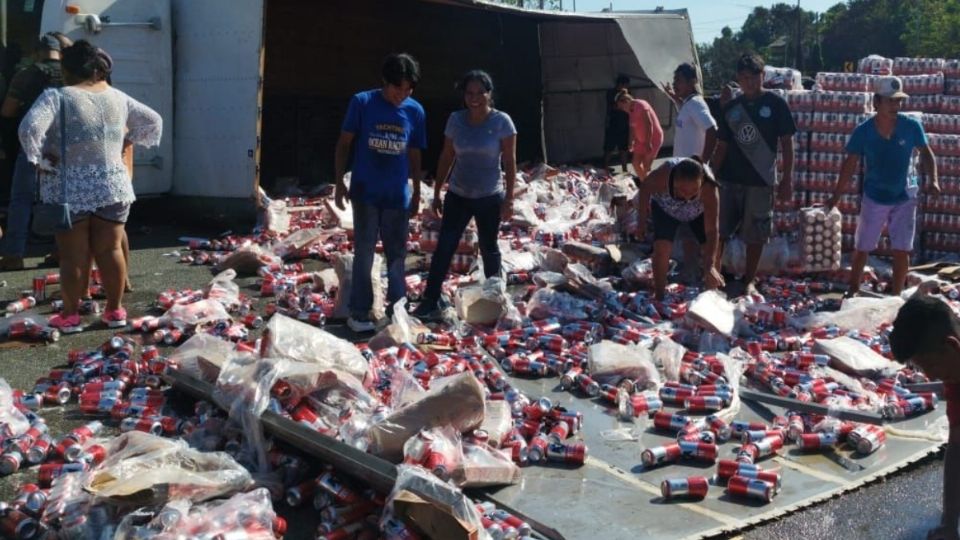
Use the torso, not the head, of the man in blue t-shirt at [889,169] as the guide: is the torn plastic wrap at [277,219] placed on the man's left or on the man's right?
on the man's right

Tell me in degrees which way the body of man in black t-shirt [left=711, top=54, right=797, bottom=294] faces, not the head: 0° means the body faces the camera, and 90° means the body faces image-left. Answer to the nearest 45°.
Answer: approximately 0°

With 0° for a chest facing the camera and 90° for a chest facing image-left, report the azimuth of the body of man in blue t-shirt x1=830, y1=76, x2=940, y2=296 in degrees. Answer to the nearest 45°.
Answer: approximately 0°

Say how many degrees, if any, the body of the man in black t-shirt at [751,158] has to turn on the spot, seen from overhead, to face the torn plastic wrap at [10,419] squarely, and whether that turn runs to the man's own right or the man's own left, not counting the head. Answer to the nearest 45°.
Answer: approximately 45° to the man's own right

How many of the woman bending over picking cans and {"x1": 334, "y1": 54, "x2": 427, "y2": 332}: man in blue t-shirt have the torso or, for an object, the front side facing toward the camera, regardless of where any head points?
2

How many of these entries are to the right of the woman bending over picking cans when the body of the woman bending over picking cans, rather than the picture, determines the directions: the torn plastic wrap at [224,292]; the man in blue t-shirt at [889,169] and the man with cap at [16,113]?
2

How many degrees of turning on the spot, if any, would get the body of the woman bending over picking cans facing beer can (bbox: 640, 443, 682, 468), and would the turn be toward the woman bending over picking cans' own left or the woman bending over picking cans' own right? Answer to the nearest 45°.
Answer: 0° — they already face it

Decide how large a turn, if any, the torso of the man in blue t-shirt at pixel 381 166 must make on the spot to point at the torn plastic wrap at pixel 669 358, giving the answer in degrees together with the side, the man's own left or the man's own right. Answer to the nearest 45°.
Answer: approximately 45° to the man's own left

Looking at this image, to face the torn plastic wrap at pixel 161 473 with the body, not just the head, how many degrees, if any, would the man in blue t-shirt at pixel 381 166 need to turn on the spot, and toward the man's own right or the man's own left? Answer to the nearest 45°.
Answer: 0° — they already face it
